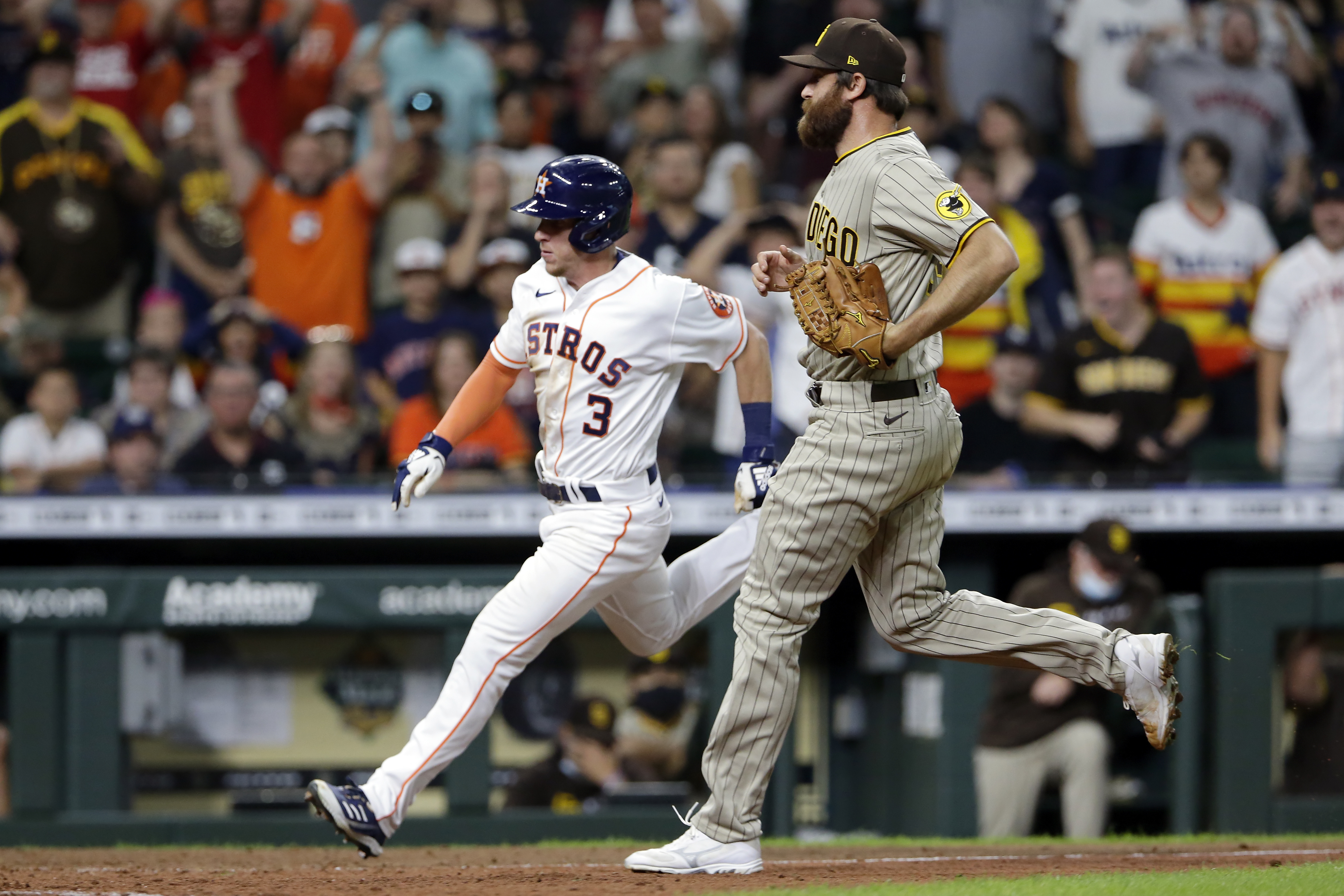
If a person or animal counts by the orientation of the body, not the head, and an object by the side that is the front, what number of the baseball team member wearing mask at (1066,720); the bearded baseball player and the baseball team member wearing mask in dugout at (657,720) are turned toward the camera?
2

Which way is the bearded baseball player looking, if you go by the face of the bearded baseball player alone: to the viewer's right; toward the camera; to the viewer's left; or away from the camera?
to the viewer's left

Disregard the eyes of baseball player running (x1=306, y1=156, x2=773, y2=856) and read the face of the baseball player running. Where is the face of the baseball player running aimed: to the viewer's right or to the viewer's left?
to the viewer's left

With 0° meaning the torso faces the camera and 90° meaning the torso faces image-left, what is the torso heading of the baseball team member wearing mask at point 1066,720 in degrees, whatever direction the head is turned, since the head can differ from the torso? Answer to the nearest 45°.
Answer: approximately 0°

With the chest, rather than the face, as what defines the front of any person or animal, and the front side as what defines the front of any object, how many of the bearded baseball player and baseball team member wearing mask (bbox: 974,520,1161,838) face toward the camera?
1

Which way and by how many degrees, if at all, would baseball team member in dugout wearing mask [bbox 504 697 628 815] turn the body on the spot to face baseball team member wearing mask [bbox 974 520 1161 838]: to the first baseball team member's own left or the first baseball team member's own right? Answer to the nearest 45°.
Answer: approximately 45° to the first baseball team member's own left

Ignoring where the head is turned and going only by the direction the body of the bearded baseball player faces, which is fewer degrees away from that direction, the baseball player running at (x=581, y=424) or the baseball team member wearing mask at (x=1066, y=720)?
the baseball player running

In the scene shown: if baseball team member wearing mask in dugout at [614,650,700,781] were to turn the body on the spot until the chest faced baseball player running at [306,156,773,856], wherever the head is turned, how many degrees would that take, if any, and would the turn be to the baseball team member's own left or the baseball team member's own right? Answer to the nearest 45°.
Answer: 0° — they already face them

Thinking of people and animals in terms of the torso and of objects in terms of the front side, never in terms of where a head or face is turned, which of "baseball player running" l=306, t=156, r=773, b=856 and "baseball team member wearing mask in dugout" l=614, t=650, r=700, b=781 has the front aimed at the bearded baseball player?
the baseball team member wearing mask in dugout

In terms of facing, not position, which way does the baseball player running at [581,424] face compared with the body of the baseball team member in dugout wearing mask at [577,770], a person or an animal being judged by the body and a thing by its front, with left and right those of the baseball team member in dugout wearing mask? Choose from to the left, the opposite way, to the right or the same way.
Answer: to the right

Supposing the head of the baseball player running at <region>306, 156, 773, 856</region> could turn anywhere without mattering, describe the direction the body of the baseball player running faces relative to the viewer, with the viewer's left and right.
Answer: facing the viewer and to the left of the viewer

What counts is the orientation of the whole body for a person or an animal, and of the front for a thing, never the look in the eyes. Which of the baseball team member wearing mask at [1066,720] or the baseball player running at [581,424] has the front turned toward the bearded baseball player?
the baseball team member wearing mask

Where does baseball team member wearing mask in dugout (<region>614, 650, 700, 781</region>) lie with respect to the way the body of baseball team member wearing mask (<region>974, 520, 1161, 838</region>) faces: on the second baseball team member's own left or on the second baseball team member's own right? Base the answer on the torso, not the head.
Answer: on the second baseball team member's own right
